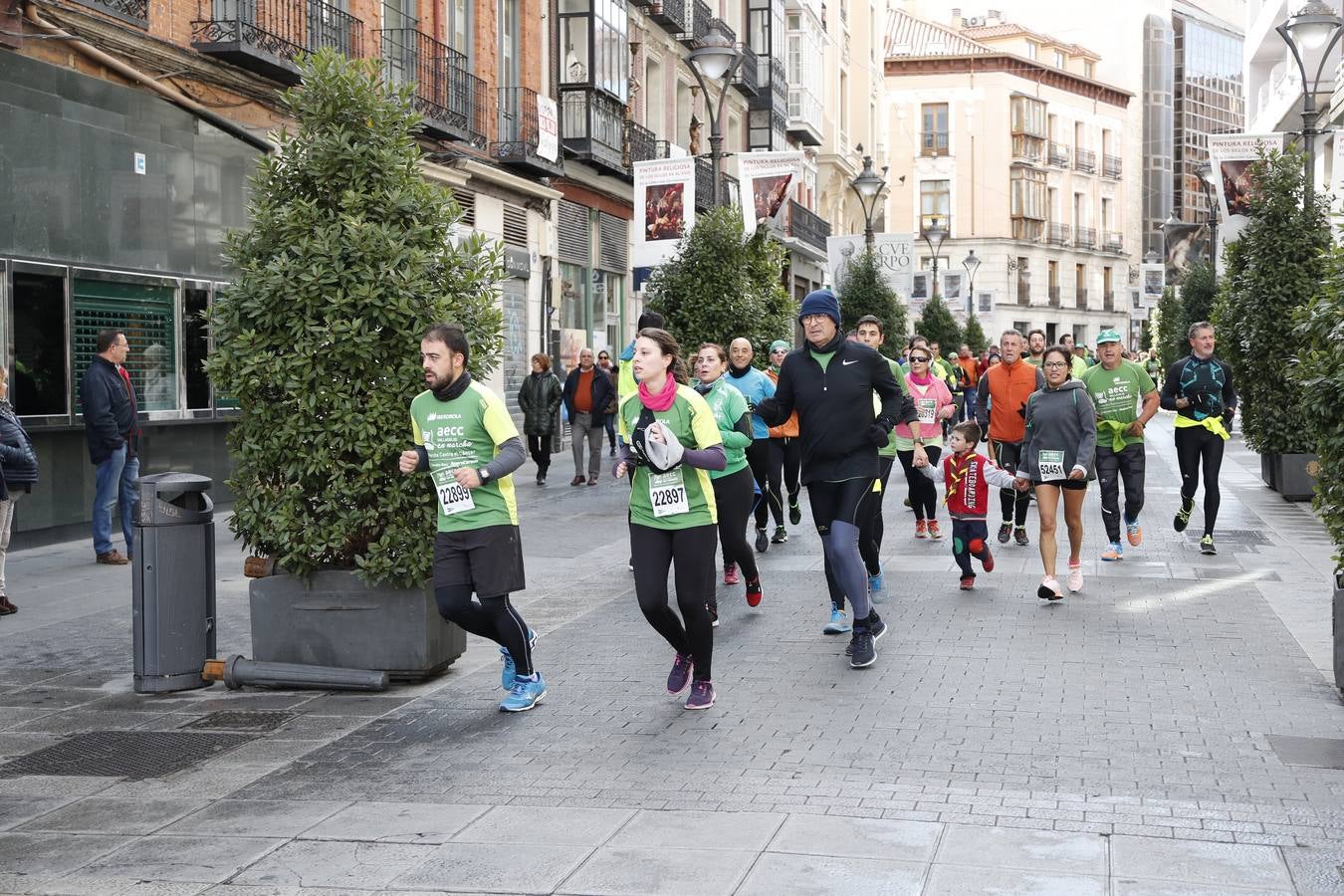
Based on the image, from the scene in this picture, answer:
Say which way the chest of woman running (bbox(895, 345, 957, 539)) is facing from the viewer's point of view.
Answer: toward the camera

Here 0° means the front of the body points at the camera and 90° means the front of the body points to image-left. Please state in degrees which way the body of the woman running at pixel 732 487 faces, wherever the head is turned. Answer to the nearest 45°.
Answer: approximately 45°

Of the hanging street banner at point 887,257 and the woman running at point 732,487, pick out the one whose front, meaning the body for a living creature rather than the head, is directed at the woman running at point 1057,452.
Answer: the hanging street banner

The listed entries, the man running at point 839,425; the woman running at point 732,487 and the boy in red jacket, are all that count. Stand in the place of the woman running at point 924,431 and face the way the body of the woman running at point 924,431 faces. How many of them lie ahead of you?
3

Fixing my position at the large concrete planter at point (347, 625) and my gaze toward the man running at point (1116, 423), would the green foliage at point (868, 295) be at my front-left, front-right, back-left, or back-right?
front-left

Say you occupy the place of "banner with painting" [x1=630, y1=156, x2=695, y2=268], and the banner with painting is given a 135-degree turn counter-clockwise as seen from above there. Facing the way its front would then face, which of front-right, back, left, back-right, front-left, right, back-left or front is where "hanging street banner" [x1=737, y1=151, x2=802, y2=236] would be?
front

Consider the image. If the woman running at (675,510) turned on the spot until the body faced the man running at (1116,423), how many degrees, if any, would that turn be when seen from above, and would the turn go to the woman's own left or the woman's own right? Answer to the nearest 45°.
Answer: approximately 180°

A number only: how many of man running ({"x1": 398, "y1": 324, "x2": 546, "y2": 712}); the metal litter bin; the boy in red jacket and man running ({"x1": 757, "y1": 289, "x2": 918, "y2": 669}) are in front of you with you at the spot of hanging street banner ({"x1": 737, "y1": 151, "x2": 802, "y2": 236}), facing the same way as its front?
4

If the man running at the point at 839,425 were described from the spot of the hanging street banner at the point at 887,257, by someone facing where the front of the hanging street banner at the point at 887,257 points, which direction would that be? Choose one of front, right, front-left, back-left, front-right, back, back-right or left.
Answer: front

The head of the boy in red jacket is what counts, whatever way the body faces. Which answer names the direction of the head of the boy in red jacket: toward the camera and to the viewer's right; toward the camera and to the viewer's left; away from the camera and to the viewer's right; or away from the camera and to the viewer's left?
toward the camera and to the viewer's left

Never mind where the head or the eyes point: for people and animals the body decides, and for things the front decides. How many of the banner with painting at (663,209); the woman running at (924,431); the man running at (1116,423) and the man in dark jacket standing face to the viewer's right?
1

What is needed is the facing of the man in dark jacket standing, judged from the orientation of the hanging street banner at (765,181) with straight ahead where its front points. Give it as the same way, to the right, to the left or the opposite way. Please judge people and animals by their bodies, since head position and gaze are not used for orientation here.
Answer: to the left

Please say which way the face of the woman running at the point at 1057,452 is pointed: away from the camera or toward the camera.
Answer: toward the camera

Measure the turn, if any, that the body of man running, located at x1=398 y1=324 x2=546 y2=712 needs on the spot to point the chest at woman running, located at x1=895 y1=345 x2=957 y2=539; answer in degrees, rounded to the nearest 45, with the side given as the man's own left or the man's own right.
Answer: approximately 180°

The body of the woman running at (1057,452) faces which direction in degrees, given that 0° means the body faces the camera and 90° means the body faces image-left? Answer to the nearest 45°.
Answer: approximately 0°

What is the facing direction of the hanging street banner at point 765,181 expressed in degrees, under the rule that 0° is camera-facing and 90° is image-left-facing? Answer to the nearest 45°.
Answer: approximately 0°

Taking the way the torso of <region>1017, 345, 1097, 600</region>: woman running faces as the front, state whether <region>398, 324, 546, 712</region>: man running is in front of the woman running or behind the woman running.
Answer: in front

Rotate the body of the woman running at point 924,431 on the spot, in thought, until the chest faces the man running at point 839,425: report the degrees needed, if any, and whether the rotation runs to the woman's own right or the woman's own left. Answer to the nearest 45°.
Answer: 0° — they already face them

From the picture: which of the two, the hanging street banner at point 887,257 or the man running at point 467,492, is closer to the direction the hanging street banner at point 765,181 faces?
the man running

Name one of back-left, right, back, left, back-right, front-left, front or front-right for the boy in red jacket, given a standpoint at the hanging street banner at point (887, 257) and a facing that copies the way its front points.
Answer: front

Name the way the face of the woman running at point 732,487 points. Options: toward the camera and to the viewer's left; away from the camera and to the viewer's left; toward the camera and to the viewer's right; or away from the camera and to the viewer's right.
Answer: toward the camera and to the viewer's left
